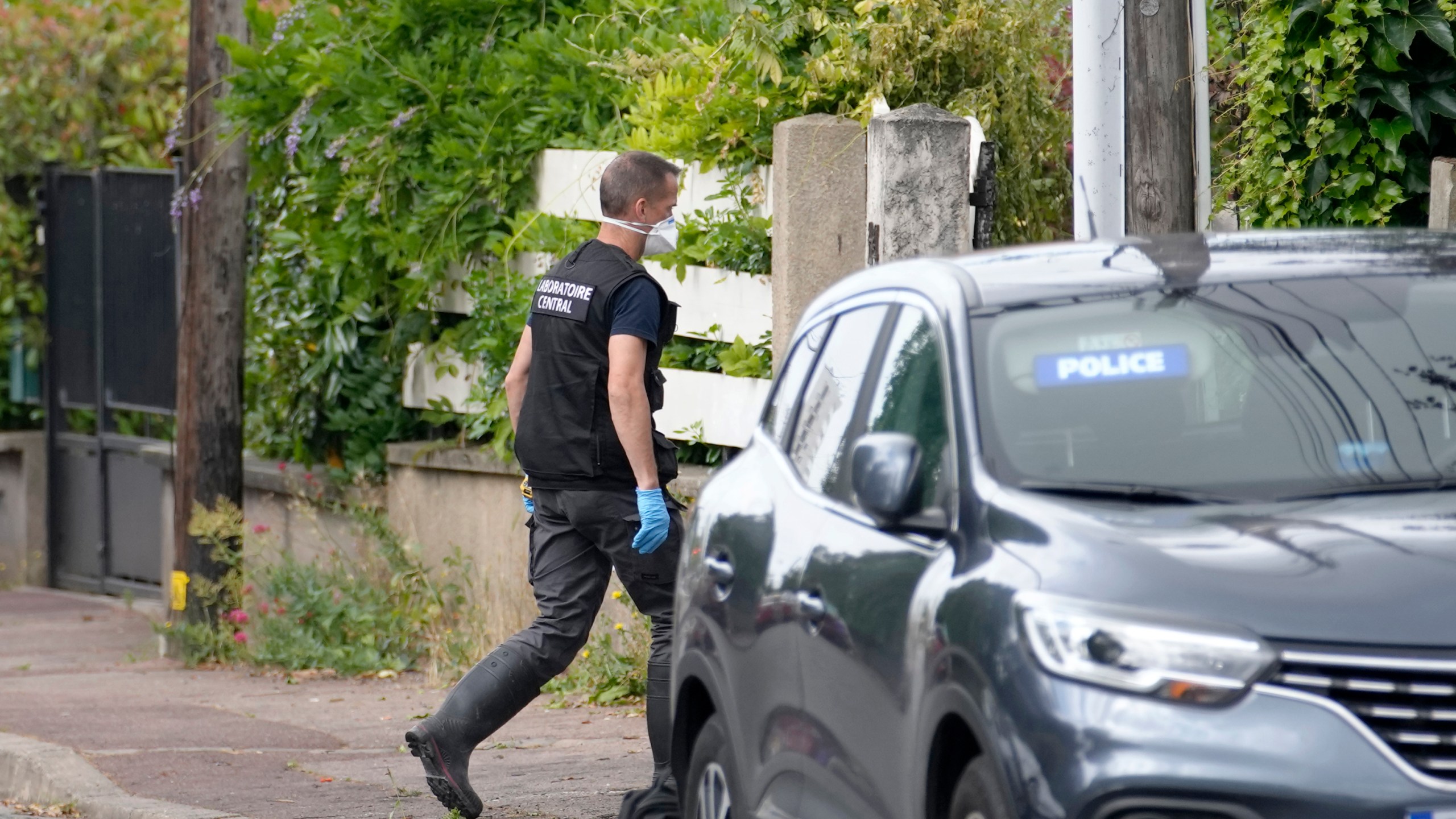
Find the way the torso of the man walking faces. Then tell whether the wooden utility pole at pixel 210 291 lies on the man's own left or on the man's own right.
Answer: on the man's own left

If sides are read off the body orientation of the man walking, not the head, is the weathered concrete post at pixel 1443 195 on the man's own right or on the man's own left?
on the man's own right

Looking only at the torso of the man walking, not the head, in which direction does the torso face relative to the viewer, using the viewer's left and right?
facing away from the viewer and to the right of the viewer

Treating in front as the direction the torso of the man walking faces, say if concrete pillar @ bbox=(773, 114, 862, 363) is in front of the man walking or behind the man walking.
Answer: in front

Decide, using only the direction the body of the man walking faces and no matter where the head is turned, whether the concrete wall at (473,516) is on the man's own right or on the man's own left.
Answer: on the man's own left

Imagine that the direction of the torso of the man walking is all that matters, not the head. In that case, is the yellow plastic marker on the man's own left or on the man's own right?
on the man's own left

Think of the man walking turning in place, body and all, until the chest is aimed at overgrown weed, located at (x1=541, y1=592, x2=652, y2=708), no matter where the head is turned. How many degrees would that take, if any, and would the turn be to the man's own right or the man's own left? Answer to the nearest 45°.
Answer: approximately 45° to the man's own left
